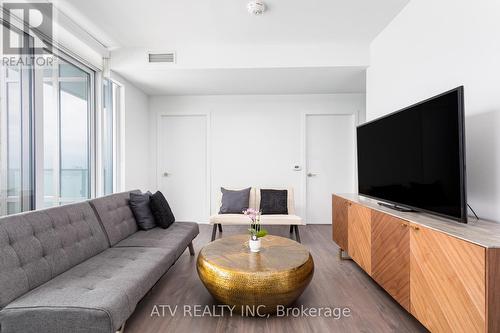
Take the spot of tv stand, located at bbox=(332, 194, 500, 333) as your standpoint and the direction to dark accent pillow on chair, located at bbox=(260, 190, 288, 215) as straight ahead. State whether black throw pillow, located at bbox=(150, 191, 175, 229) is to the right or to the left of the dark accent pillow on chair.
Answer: left

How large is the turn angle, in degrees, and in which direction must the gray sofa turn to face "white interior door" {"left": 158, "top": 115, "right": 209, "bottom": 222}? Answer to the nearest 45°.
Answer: approximately 90° to its left

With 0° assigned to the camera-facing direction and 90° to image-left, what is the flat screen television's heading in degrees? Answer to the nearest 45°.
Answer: approximately 45°

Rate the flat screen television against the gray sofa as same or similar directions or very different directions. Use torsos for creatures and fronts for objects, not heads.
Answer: very different directions

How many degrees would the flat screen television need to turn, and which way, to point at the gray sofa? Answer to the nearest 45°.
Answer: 0° — it already faces it

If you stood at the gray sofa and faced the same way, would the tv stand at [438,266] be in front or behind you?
in front

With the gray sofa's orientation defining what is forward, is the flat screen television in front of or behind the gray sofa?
in front

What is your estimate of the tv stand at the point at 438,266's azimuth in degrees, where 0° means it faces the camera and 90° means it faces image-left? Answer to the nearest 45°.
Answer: approximately 45°

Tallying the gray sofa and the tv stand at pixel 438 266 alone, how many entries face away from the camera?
0

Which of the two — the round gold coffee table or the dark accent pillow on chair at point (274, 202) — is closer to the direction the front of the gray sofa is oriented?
the round gold coffee table

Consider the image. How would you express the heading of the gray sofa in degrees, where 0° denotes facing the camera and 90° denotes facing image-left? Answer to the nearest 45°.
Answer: approximately 315°

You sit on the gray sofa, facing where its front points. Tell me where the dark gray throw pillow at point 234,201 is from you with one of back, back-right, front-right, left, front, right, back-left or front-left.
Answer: left
